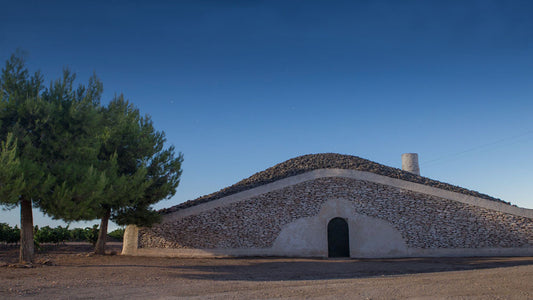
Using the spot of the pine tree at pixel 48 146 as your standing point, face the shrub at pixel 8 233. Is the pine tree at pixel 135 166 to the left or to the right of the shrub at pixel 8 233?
right

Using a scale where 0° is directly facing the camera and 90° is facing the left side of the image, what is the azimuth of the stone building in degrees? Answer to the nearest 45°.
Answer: approximately 0°

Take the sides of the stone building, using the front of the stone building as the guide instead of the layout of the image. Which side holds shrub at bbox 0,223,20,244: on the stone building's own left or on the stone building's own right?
on the stone building's own right

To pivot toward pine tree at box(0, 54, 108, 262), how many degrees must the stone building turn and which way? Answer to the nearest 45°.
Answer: approximately 45° to its right

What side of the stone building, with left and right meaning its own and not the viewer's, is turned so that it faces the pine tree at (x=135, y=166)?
right
